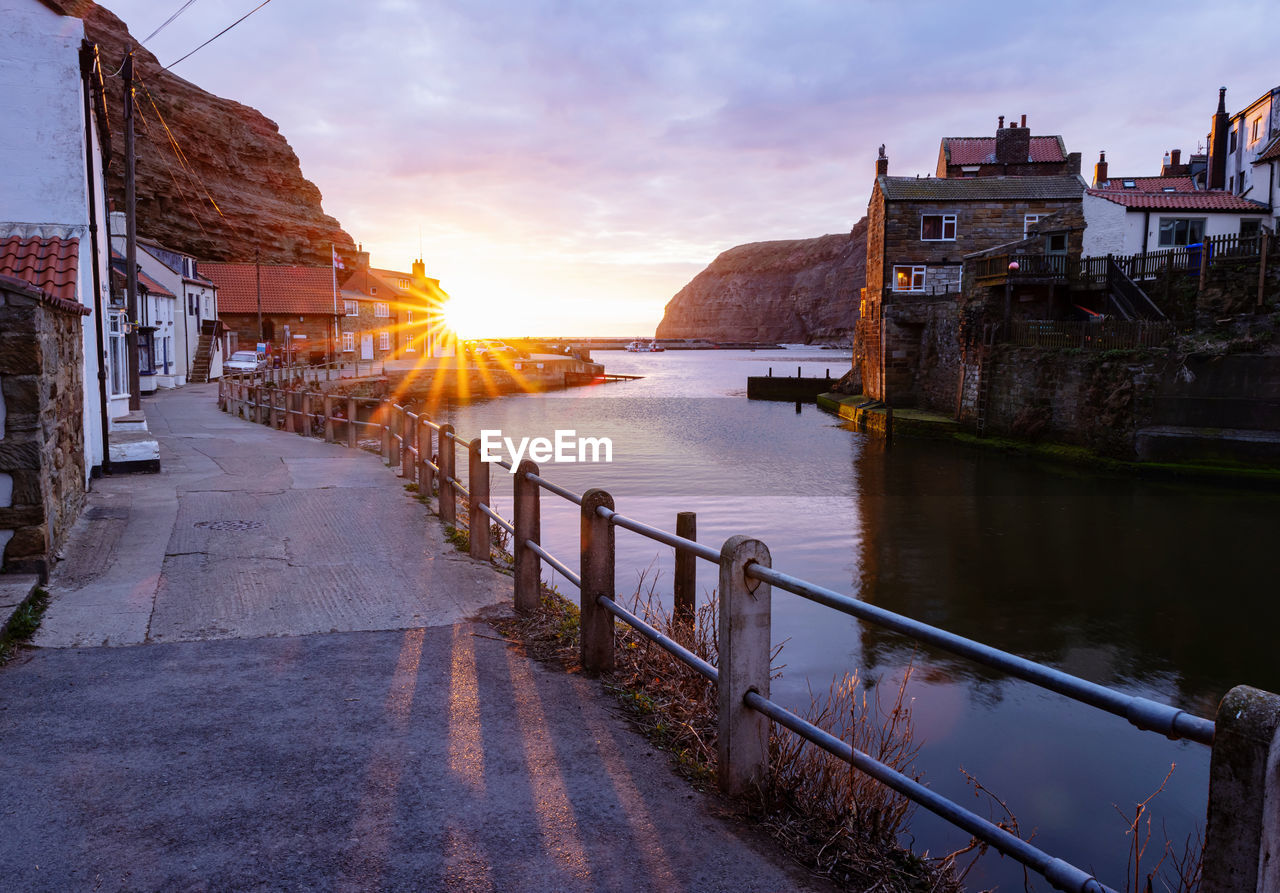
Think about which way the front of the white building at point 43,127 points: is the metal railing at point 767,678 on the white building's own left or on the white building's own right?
on the white building's own right

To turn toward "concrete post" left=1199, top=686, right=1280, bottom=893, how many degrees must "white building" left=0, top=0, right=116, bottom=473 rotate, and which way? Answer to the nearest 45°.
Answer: approximately 90° to its right

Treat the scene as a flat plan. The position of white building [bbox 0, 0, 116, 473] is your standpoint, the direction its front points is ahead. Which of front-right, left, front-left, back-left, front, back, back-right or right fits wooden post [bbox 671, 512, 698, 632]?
front-right

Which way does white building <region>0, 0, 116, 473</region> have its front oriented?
to the viewer's right

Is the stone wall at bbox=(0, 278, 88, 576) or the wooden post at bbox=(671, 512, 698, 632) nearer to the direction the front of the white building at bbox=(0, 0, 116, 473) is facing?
the wooden post

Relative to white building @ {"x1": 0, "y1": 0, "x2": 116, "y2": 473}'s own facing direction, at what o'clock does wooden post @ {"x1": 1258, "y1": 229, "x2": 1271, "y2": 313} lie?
The wooden post is roughly at 12 o'clock from the white building.

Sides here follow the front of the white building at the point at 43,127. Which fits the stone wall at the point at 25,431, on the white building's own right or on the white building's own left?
on the white building's own right

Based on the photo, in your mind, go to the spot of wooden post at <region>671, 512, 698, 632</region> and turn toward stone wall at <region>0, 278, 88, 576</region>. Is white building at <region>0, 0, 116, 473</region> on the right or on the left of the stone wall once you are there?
right

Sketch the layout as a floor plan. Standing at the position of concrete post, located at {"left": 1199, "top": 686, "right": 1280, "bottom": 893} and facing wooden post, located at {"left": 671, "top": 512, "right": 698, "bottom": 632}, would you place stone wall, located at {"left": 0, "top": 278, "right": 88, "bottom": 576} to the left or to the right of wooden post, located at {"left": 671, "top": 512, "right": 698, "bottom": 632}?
left
